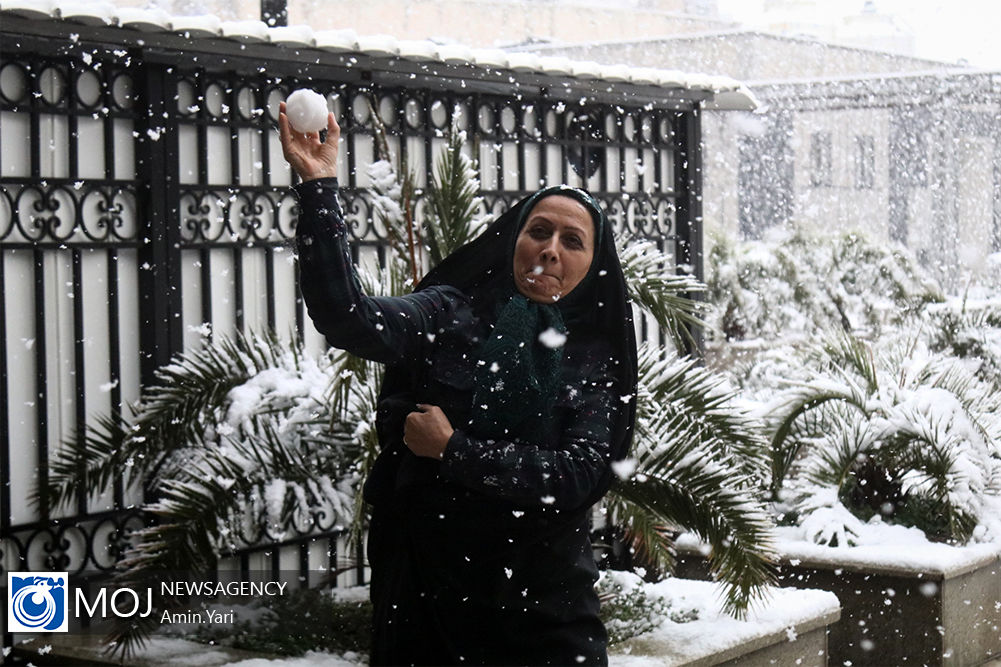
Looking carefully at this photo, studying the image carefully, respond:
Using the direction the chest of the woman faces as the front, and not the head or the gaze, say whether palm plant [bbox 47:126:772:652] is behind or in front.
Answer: behind

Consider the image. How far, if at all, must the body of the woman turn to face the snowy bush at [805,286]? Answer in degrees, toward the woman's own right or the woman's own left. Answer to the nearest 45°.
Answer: approximately 180°

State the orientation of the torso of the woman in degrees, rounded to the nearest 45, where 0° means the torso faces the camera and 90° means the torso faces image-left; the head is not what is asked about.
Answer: approximately 0°

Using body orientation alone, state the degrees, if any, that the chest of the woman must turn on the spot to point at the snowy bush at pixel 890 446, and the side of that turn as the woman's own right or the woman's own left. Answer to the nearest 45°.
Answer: approximately 135° to the woman's own left
